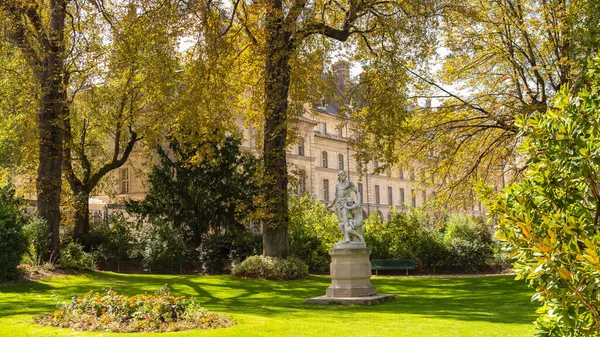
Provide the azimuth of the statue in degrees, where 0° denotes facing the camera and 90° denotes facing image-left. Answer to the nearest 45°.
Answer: approximately 45°

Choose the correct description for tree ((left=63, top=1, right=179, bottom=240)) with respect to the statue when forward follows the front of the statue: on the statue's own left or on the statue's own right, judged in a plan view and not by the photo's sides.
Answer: on the statue's own right

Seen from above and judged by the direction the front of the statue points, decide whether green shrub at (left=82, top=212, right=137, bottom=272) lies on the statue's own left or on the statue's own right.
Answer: on the statue's own right

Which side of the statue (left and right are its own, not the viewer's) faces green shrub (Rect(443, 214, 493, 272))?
back

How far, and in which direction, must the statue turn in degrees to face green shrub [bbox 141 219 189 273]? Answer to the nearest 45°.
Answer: approximately 90° to its right

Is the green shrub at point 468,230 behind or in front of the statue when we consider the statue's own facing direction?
behind

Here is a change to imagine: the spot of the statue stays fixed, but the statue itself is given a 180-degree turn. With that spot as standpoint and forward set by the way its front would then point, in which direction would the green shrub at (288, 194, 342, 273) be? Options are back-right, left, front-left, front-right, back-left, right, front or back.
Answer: front-left

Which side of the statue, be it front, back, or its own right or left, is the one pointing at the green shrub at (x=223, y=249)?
back
